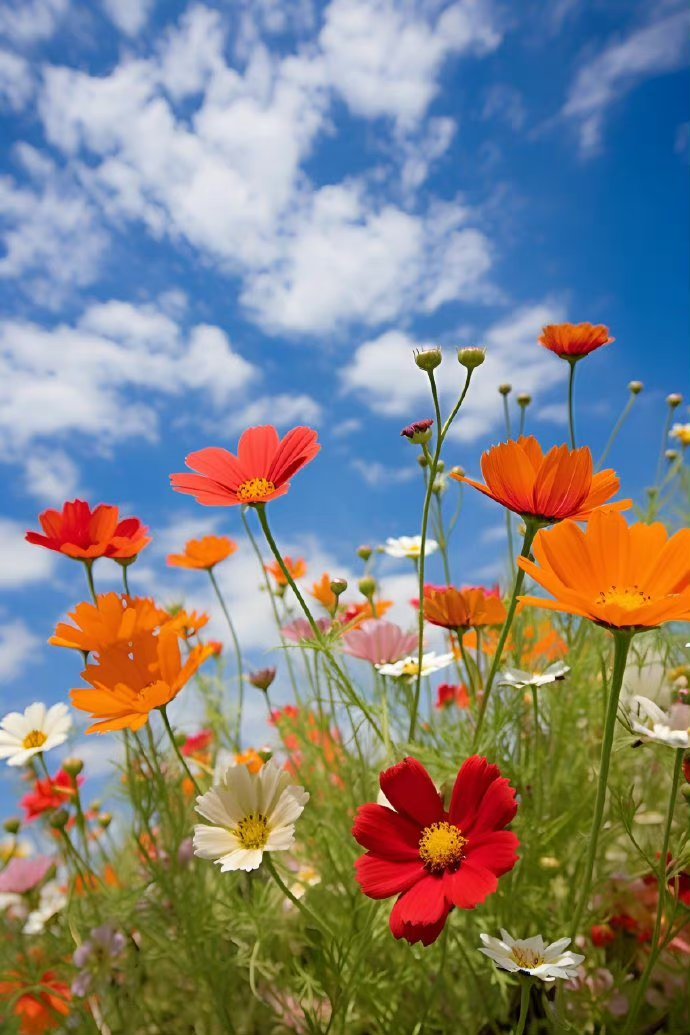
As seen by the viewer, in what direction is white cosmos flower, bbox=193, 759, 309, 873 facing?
toward the camera
